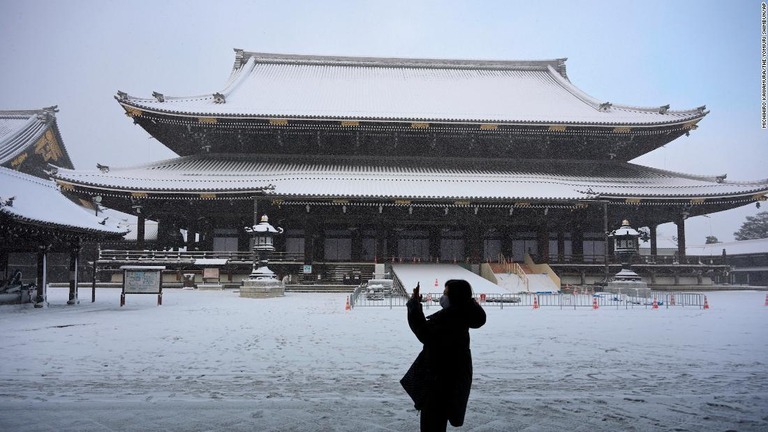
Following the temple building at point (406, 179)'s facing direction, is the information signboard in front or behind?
in front

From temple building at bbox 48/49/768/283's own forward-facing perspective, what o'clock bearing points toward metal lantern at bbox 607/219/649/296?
The metal lantern is roughly at 10 o'clock from the temple building.

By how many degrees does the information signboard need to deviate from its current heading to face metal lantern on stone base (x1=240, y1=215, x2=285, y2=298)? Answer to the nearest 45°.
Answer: approximately 135° to its left

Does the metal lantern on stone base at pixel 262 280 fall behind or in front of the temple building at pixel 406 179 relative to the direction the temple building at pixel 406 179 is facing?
in front

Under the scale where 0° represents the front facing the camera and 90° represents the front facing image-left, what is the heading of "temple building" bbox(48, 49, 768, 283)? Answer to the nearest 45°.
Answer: approximately 0°

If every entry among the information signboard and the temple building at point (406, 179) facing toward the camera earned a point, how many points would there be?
2

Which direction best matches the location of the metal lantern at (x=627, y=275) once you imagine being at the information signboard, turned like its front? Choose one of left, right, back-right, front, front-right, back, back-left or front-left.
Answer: left

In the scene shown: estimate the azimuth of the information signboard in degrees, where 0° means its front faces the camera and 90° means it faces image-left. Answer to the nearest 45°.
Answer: approximately 0°
